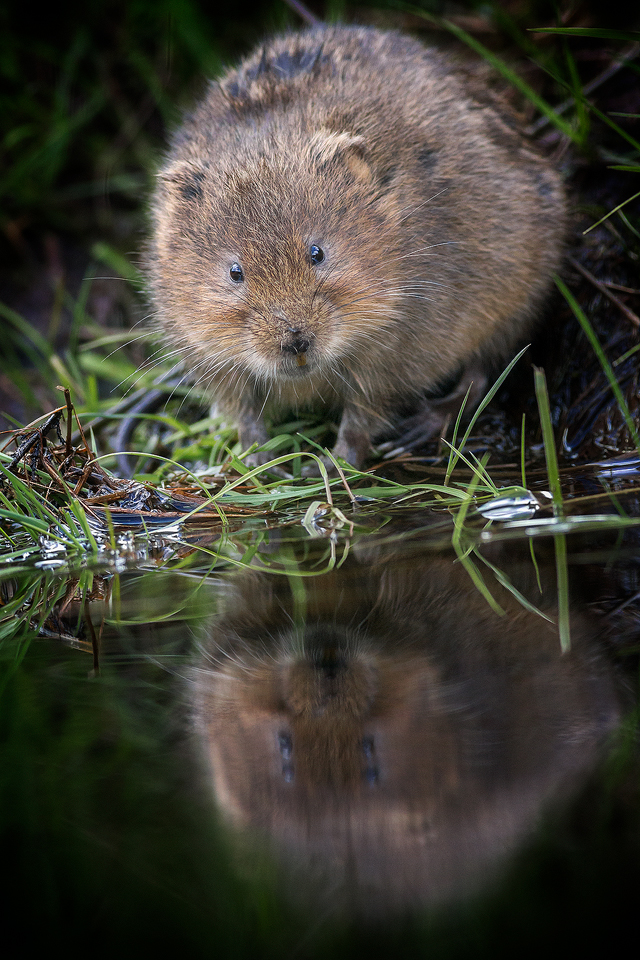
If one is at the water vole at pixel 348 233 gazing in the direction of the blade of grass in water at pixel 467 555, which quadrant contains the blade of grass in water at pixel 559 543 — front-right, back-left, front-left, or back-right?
front-left

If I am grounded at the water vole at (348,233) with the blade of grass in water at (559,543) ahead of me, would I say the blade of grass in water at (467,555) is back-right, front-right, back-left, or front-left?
front-right

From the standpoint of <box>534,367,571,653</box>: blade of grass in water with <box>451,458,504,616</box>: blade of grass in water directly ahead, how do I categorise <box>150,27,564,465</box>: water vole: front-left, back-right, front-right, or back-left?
front-right

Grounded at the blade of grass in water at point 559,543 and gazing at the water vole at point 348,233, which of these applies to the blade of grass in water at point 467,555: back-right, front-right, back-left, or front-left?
front-left

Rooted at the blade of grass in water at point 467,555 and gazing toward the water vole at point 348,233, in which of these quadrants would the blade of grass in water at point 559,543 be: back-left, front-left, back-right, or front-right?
back-right

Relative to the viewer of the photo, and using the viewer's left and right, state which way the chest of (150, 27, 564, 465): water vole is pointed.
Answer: facing the viewer and to the left of the viewer
